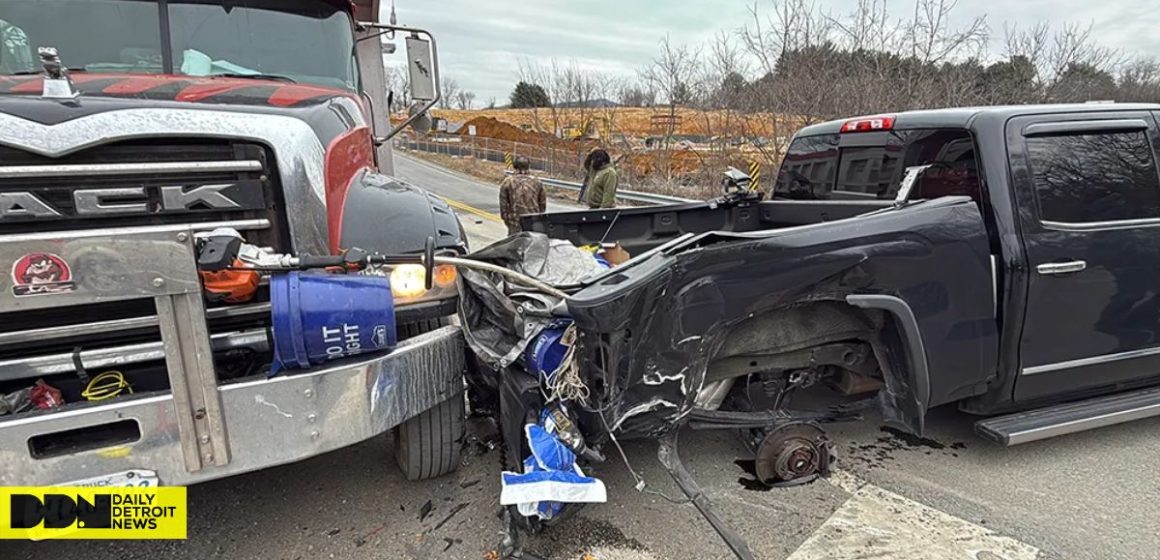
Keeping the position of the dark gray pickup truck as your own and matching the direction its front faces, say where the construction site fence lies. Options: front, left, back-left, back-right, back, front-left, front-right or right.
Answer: left

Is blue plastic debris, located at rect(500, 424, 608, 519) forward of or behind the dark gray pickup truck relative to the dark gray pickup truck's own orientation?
behind

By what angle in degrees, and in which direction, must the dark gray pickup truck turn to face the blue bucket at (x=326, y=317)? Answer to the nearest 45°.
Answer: approximately 180°

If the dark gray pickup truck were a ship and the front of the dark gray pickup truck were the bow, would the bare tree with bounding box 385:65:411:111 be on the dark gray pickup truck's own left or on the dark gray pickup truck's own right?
on the dark gray pickup truck's own left

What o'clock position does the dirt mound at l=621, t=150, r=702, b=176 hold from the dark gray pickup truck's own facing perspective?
The dirt mound is roughly at 10 o'clock from the dark gray pickup truck.

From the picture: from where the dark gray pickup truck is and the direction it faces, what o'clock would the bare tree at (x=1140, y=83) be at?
The bare tree is roughly at 11 o'clock from the dark gray pickup truck.

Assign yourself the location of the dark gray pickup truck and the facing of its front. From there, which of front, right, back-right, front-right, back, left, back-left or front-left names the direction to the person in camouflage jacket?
left

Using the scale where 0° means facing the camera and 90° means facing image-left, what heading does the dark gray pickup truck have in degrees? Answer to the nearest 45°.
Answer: approximately 225°

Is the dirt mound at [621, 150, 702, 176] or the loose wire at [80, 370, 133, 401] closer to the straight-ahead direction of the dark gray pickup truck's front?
the dirt mound

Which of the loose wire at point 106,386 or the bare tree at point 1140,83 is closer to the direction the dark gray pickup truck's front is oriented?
the bare tree

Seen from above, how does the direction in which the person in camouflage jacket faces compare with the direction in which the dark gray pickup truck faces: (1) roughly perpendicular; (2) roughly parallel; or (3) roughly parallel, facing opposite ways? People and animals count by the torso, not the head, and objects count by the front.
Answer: roughly perpendicular
